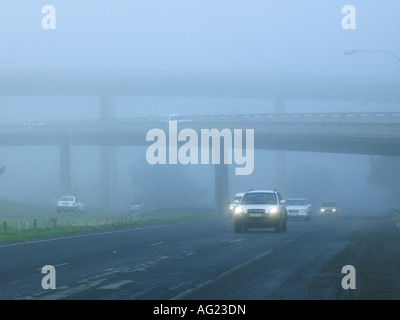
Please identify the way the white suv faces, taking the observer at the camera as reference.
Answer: facing the viewer
